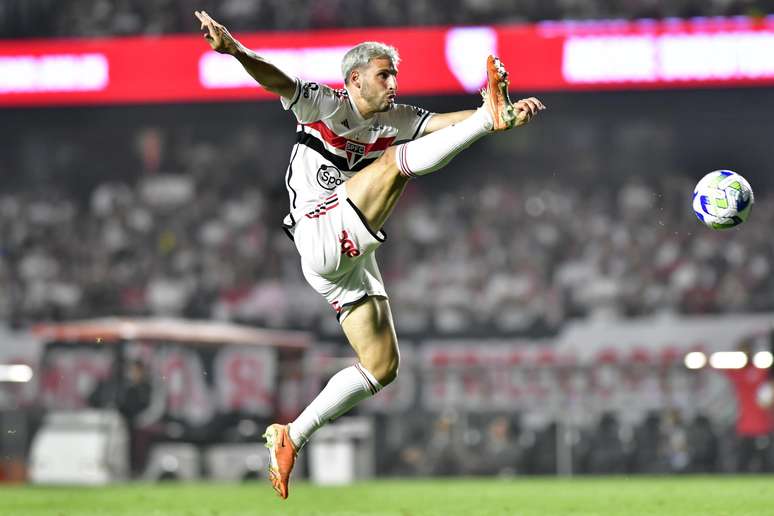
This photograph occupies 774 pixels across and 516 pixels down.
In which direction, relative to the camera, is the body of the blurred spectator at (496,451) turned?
toward the camera

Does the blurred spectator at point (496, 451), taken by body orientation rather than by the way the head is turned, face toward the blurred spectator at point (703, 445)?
no

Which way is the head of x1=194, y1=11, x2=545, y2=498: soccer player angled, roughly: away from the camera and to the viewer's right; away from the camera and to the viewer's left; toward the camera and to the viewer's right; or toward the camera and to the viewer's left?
toward the camera and to the viewer's right

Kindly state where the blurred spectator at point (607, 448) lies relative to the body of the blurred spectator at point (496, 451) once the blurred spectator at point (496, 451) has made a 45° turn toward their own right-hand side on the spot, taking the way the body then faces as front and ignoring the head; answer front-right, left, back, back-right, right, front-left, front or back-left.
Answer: back-left

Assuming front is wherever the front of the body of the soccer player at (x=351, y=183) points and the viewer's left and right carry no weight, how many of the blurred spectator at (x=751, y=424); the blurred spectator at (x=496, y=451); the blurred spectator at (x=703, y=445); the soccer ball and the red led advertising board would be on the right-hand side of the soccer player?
0

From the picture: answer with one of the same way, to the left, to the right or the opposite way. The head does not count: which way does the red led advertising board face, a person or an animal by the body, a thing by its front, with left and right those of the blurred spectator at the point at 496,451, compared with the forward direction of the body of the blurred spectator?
the same way

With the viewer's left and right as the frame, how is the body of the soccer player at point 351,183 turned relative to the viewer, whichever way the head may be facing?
facing the viewer and to the right of the viewer

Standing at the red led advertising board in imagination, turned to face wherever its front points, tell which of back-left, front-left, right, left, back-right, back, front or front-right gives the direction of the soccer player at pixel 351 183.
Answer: front

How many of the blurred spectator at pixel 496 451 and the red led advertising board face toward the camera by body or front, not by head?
2

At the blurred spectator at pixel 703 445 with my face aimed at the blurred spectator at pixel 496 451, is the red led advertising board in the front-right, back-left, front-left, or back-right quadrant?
front-right

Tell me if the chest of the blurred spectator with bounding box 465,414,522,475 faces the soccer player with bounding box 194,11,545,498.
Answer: yes
